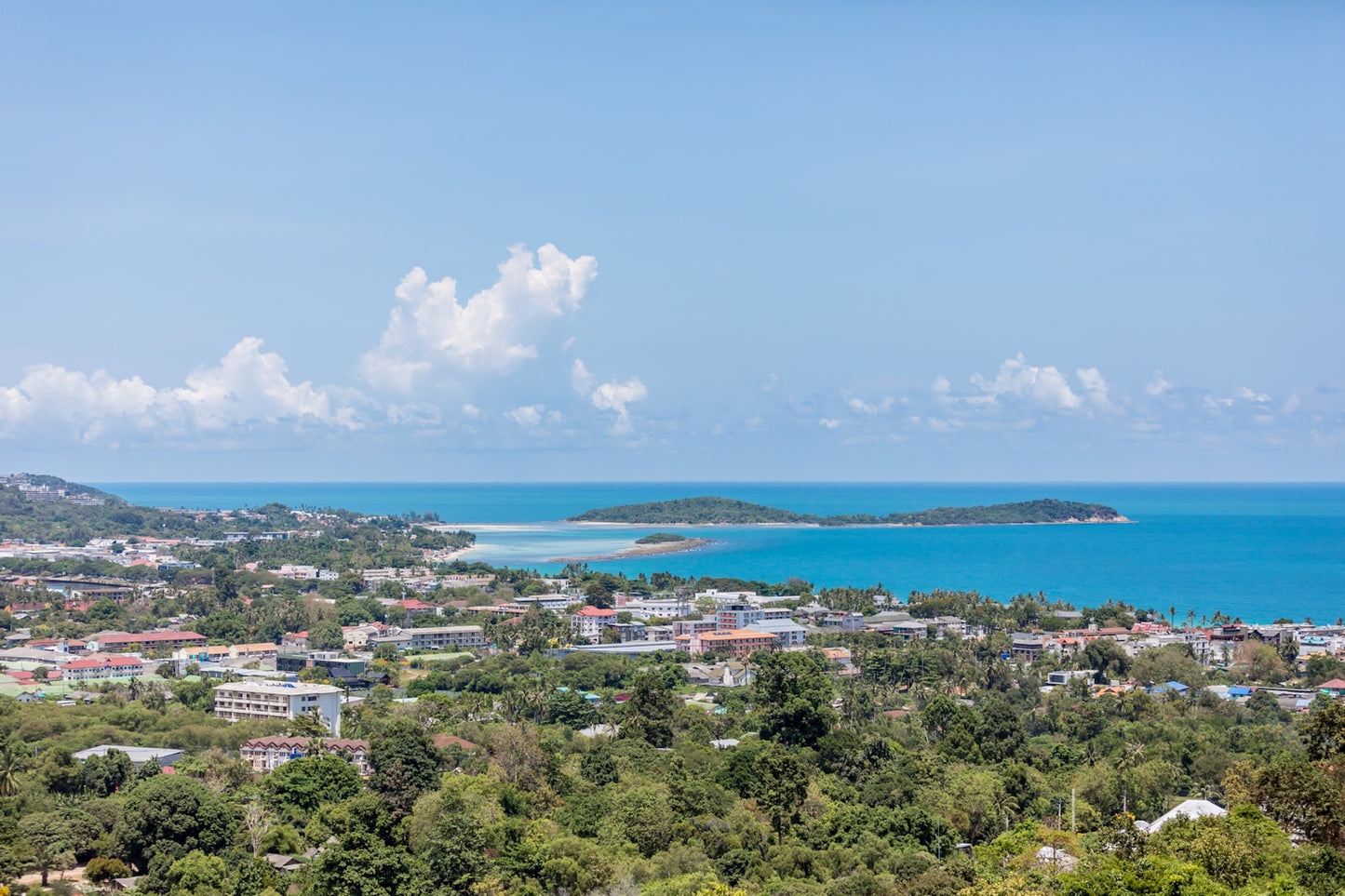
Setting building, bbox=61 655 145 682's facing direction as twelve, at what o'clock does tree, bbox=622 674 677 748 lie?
The tree is roughly at 11 o'clock from the building.

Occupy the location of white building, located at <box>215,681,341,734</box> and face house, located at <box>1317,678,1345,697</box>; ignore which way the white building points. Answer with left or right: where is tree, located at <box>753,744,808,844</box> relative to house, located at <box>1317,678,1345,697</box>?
right

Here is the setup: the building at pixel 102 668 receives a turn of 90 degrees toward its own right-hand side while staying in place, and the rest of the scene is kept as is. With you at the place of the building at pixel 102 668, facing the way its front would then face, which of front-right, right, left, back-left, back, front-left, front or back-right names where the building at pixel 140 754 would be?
left

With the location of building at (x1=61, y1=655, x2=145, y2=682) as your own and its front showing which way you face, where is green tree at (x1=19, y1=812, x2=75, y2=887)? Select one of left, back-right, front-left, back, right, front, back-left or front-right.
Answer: front

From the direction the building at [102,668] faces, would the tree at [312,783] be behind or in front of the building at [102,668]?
in front

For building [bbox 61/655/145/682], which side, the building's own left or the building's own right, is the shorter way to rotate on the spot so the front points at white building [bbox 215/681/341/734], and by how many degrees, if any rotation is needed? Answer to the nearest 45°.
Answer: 0° — it already faces it

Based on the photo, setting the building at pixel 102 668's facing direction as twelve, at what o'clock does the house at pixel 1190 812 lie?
The house is roughly at 11 o'clock from the building.

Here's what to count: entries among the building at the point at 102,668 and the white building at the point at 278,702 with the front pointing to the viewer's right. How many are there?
0

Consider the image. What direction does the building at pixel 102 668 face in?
toward the camera

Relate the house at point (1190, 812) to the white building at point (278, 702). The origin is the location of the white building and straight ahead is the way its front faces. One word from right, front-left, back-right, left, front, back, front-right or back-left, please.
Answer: left

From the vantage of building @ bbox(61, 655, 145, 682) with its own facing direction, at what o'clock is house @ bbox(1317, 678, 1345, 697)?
The house is roughly at 10 o'clock from the building.

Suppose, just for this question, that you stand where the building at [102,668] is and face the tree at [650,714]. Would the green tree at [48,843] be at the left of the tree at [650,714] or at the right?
right

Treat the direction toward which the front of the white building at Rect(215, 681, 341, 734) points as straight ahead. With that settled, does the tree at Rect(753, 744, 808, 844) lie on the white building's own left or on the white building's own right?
on the white building's own left

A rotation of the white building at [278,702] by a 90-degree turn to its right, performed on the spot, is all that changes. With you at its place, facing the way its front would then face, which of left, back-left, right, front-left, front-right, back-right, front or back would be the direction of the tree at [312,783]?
back-left

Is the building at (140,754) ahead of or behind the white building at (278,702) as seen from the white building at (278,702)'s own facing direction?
ahead

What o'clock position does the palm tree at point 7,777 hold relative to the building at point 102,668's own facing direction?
The palm tree is roughly at 12 o'clock from the building.

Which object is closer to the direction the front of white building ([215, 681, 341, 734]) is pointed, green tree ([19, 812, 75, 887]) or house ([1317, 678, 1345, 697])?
the green tree
